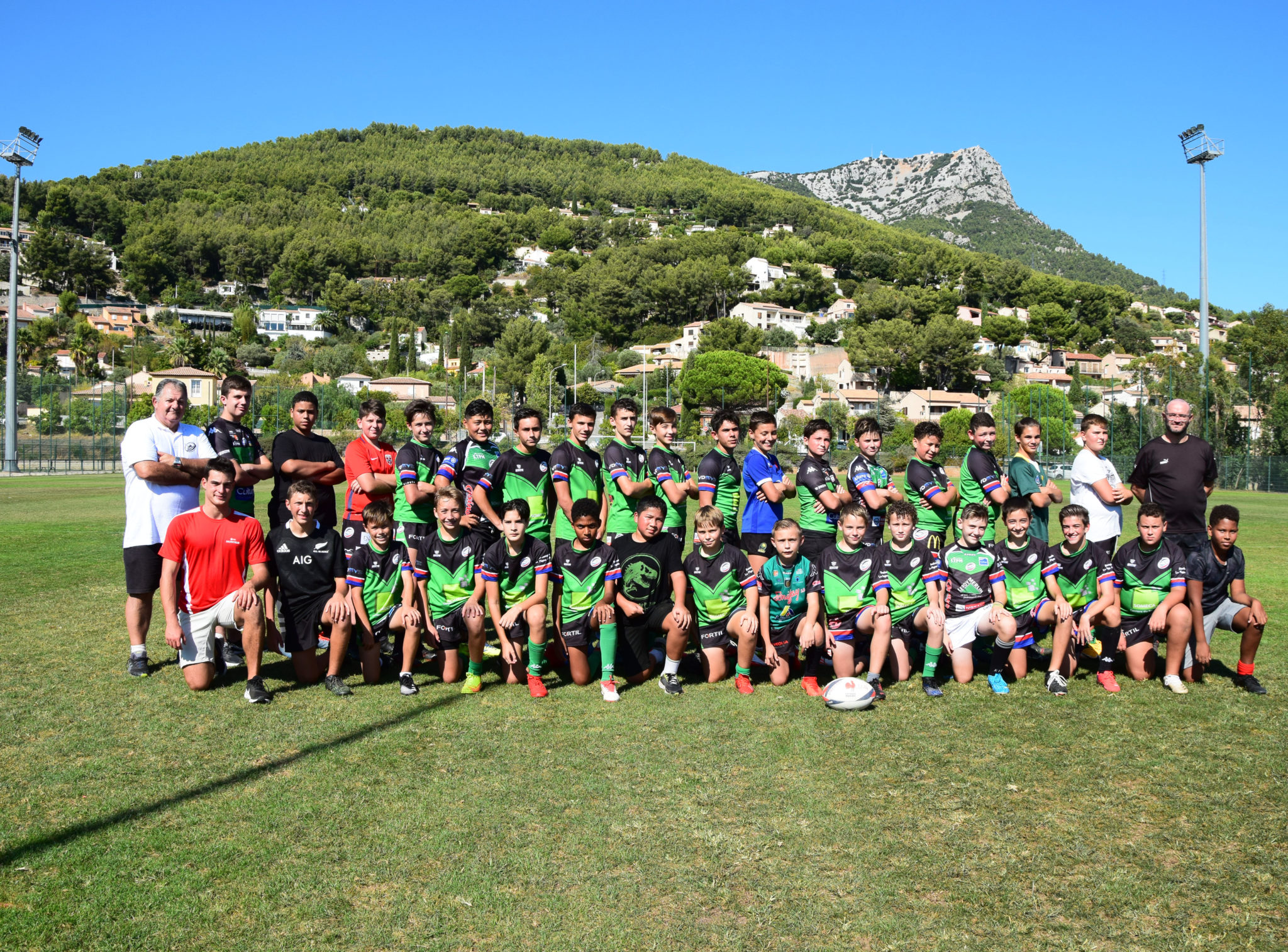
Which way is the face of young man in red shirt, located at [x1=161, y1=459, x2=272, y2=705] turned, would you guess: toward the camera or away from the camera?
toward the camera

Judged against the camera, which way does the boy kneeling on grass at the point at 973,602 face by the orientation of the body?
toward the camera

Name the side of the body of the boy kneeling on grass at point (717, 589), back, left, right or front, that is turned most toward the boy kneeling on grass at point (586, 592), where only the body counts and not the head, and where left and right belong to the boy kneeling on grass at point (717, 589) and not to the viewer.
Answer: right

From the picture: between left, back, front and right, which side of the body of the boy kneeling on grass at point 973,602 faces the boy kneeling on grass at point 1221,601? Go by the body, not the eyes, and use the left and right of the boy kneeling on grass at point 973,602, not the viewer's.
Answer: left

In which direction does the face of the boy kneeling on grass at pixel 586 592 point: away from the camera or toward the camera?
toward the camera

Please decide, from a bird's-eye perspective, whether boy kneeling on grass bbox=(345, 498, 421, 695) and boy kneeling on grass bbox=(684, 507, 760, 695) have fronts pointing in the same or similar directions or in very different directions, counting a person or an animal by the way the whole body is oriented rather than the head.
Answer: same or similar directions

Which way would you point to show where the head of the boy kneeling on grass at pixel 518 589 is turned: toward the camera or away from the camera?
toward the camera

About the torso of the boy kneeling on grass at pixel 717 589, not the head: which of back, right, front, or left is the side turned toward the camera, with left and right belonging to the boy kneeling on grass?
front

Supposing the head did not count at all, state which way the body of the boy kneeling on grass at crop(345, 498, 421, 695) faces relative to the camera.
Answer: toward the camera

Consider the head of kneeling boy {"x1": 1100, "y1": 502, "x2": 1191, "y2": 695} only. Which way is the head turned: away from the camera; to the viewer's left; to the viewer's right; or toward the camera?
toward the camera

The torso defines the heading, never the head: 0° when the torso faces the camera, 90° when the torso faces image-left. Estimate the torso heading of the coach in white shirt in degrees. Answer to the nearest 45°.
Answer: approximately 315°

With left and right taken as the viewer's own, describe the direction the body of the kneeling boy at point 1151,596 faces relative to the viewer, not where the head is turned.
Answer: facing the viewer

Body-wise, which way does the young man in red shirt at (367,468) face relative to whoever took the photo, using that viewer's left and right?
facing the viewer and to the right of the viewer
